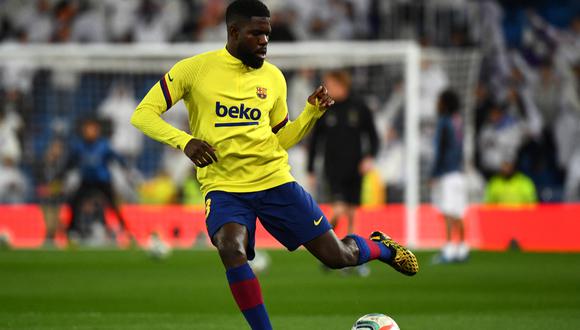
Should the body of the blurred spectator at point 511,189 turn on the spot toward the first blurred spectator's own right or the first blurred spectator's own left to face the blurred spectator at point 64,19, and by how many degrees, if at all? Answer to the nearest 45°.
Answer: approximately 90° to the first blurred spectator's own right

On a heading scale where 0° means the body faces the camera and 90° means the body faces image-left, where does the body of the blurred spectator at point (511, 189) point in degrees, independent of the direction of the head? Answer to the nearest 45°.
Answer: approximately 0°

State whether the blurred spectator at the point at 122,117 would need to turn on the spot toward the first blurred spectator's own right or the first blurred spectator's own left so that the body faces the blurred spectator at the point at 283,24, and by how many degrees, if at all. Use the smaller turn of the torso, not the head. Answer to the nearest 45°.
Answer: approximately 90° to the first blurred spectator's own left

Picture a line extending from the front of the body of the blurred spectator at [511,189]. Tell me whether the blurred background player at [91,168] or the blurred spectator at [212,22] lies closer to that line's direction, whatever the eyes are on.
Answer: the blurred background player

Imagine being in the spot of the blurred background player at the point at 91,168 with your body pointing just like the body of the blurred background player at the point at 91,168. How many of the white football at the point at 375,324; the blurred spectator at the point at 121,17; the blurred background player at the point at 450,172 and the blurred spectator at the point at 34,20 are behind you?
2

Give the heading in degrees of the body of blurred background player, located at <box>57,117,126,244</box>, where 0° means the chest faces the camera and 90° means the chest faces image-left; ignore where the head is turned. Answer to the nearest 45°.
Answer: approximately 0°
